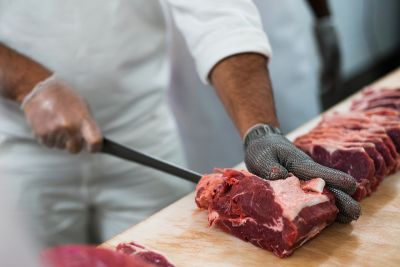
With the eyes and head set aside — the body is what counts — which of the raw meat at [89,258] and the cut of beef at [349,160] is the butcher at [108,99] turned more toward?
the raw meat

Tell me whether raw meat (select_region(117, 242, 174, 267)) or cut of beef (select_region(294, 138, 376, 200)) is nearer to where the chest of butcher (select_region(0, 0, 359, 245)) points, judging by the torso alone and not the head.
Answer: the raw meat

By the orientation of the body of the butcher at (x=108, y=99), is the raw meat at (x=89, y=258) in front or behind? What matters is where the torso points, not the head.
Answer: in front

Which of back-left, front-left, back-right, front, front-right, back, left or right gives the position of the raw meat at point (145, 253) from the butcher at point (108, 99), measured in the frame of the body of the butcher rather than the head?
front

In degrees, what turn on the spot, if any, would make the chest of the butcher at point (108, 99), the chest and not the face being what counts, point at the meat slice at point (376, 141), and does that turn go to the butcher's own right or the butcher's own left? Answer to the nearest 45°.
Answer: approximately 45° to the butcher's own left

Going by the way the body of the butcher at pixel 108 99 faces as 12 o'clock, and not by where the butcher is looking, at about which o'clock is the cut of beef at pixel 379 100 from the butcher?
The cut of beef is roughly at 9 o'clock from the butcher.

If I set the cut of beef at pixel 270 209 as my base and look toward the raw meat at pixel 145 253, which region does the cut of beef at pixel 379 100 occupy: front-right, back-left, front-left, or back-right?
back-right

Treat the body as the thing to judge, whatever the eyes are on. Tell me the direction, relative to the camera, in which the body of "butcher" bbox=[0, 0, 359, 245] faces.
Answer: toward the camera

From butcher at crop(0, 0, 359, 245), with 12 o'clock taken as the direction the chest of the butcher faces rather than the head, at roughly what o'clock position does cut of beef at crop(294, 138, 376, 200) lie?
The cut of beef is roughly at 10 o'clock from the butcher.

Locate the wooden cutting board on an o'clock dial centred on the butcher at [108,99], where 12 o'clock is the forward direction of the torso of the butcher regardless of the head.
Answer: The wooden cutting board is roughly at 11 o'clock from the butcher.
